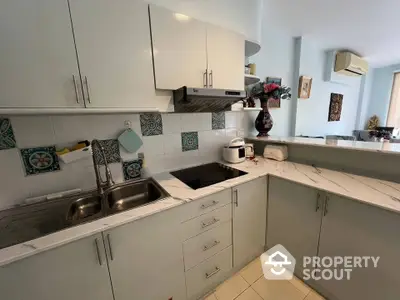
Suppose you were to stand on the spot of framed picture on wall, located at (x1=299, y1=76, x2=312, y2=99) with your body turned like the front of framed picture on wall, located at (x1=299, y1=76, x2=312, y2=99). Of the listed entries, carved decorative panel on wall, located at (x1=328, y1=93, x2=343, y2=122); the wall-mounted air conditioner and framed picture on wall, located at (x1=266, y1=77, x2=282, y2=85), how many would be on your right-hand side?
1

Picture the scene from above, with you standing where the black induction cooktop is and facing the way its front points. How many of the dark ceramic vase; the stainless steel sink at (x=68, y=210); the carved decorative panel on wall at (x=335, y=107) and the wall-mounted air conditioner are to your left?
3

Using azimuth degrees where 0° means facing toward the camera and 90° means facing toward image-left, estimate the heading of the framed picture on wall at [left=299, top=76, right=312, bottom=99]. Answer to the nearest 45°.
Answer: approximately 315°

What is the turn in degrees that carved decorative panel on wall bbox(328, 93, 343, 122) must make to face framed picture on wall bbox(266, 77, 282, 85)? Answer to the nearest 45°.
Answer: approximately 45° to its right

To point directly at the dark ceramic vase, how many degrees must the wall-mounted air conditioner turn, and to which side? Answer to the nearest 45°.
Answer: approximately 45° to its right

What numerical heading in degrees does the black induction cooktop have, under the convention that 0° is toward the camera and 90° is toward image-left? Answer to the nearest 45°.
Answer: approximately 315°

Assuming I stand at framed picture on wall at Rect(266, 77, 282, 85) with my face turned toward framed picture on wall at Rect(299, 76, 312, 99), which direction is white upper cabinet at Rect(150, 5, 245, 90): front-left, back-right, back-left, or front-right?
back-right

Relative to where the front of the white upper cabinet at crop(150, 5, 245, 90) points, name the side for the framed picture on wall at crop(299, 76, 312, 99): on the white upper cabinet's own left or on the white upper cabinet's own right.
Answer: on the white upper cabinet's own left

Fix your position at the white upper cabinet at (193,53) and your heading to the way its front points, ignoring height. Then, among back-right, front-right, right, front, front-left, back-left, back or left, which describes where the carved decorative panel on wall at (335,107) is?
left

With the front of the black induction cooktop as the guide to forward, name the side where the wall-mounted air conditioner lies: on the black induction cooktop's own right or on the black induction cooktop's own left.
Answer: on the black induction cooktop's own left

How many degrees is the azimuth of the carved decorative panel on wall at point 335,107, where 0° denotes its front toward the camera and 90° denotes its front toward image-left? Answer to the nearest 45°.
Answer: approximately 315°

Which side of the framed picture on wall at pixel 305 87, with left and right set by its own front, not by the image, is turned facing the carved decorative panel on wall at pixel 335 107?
left

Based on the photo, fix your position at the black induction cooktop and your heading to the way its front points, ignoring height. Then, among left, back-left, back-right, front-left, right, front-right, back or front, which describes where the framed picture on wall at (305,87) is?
left
